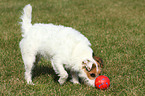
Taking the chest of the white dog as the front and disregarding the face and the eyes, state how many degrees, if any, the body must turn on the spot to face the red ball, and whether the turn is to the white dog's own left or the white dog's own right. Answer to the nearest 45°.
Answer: approximately 45° to the white dog's own right

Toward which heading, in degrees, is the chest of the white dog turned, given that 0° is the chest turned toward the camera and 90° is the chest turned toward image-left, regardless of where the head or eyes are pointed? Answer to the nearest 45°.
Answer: approximately 270°
